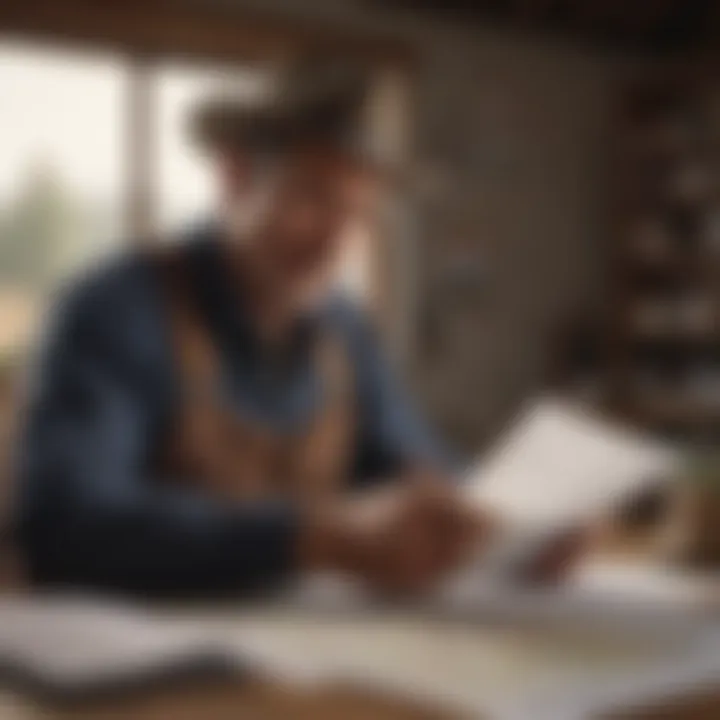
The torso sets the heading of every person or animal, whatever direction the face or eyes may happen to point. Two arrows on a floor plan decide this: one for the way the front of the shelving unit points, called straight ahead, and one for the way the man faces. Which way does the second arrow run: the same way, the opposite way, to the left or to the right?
to the left

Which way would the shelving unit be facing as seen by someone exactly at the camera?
facing the viewer and to the left of the viewer

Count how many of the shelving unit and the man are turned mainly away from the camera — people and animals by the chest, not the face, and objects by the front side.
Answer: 0

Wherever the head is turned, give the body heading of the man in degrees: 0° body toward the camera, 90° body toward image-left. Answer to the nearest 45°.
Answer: approximately 315°
